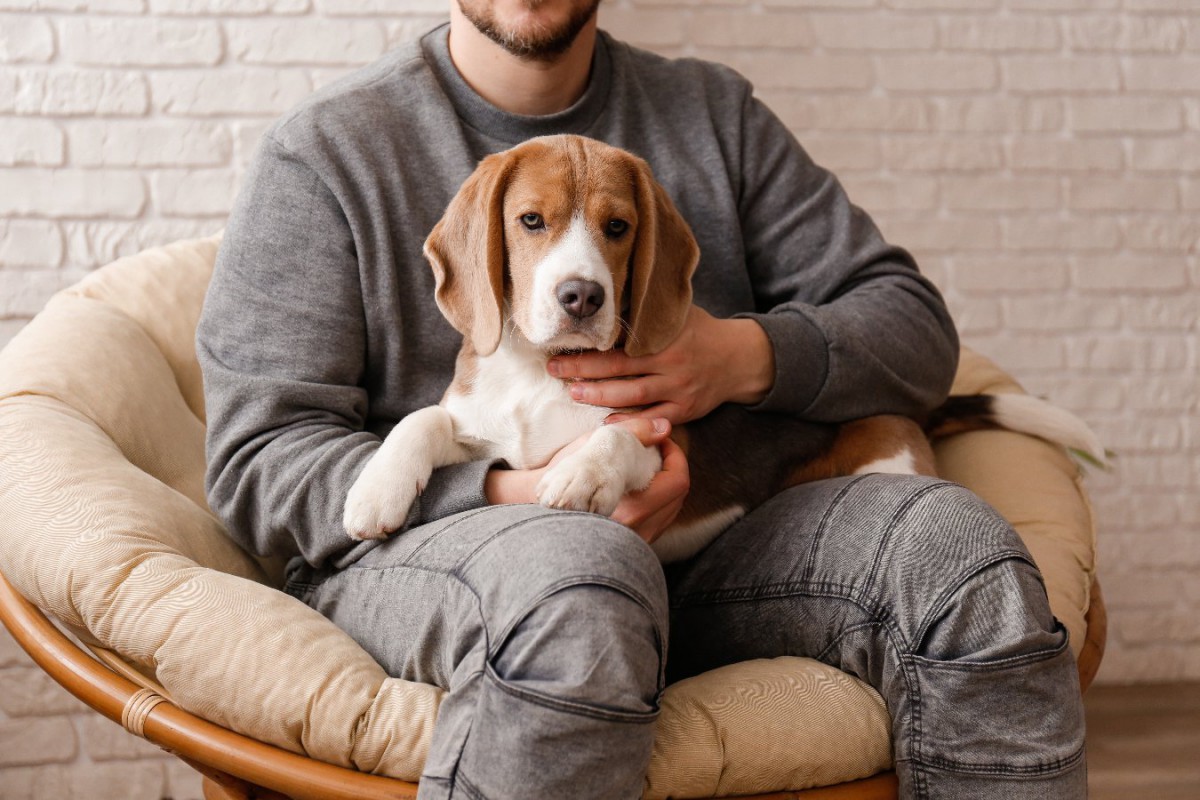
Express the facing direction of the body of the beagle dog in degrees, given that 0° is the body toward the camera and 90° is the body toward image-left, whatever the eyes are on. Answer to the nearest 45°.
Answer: approximately 45°

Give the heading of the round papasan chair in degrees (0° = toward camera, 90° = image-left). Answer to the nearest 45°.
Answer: approximately 0°

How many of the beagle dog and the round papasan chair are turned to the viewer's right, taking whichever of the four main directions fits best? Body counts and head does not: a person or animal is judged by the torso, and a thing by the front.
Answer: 0
